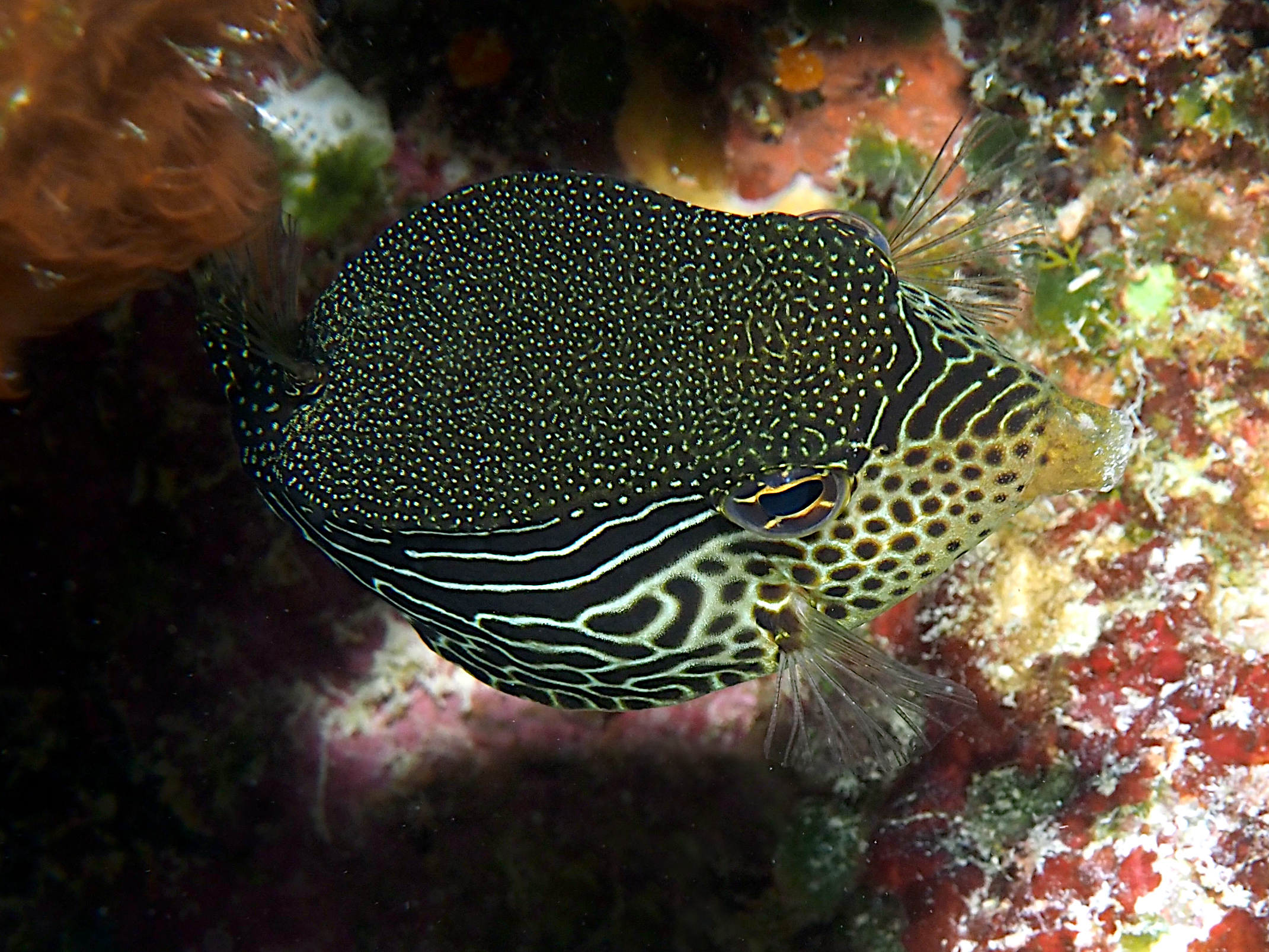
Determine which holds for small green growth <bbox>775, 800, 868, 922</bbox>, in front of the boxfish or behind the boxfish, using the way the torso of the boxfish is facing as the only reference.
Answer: in front

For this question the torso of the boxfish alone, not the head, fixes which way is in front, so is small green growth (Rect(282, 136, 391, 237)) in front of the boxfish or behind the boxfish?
behind

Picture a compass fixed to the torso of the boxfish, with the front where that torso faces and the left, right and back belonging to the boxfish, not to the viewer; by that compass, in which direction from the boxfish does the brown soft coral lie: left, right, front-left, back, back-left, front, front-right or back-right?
back

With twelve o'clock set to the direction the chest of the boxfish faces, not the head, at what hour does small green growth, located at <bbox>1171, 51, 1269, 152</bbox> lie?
The small green growth is roughly at 10 o'clock from the boxfish.

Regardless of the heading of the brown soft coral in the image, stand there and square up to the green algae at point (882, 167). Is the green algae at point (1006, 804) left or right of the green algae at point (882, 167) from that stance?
right

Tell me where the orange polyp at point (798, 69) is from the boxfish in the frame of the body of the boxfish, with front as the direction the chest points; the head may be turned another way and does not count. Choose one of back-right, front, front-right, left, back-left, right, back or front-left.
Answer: left

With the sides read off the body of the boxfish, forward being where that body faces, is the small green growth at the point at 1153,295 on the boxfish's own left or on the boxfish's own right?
on the boxfish's own left

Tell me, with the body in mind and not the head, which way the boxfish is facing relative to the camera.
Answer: to the viewer's right

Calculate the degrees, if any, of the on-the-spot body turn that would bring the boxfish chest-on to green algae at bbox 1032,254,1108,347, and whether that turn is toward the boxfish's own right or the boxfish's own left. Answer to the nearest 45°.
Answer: approximately 45° to the boxfish's own left

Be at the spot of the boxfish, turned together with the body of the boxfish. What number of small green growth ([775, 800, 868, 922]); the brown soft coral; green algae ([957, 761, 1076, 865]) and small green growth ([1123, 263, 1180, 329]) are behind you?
1

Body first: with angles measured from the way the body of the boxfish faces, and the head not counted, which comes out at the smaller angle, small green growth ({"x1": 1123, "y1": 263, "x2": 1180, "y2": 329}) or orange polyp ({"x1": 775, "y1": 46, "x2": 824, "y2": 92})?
the small green growth

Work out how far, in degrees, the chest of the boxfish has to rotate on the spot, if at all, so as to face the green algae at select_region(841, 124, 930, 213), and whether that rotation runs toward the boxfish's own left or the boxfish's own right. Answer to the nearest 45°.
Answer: approximately 90° to the boxfish's own left
